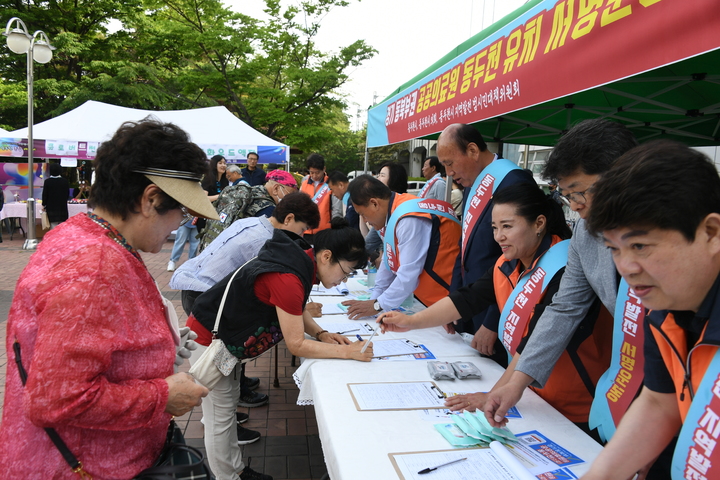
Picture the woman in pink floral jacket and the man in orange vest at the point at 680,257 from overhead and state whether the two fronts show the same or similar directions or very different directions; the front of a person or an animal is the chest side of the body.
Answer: very different directions

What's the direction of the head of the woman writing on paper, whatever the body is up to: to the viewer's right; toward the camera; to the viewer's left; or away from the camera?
to the viewer's right

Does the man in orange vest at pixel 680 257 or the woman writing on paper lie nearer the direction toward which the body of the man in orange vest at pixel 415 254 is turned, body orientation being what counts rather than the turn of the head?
the woman writing on paper

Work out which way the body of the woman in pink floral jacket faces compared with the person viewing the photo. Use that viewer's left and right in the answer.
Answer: facing to the right of the viewer

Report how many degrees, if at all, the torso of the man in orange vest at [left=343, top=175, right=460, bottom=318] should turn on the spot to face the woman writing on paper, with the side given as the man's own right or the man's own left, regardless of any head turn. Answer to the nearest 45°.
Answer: approximately 45° to the man's own left

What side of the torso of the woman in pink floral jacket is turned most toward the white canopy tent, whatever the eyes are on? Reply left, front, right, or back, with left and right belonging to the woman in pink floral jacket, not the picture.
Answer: left

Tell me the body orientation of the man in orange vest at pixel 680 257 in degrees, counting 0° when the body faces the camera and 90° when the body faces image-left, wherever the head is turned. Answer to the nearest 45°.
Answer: approximately 45°

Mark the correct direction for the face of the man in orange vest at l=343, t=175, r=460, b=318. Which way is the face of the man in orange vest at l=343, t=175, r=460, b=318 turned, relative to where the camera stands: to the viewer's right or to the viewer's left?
to the viewer's left

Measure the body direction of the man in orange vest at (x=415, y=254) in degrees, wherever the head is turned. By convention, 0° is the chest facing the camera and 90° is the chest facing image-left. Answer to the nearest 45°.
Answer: approximately 90°

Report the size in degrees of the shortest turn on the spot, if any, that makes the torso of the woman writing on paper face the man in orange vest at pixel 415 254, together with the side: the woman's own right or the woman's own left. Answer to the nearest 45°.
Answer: approximately 45° to the woman's own left

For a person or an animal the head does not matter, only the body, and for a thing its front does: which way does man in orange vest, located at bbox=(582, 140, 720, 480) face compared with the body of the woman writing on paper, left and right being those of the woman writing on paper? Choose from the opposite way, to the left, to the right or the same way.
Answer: the opposite way

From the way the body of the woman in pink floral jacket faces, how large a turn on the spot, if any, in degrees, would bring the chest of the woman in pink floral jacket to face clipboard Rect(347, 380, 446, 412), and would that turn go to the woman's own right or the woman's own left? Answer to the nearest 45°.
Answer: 0° — they already face it

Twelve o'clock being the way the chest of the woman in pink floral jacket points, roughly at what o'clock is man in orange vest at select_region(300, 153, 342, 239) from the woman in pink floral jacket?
The man in orange vest is roughly at 10 o'clock from the woman in pink floral jacket.

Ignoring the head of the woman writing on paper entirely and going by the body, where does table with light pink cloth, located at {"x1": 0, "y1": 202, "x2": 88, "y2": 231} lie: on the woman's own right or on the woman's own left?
on the woman's own left

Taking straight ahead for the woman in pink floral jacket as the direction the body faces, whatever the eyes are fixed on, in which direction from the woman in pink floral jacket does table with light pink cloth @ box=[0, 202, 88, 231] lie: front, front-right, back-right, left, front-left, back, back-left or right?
left

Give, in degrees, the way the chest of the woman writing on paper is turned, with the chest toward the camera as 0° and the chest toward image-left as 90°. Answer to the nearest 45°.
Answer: approximately 270°
